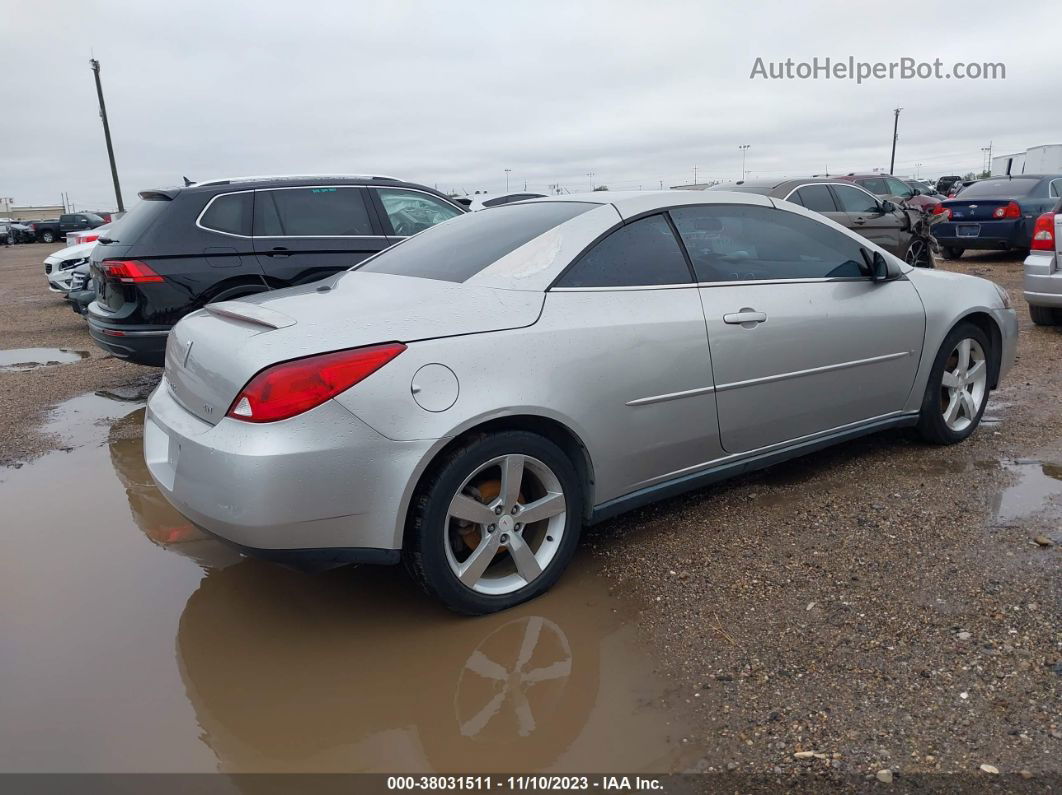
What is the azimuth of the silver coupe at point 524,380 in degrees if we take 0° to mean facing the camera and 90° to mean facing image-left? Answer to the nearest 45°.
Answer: approximately 225°

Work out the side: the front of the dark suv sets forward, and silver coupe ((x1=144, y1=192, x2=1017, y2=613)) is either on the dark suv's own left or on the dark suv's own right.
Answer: on the dark suv's own right

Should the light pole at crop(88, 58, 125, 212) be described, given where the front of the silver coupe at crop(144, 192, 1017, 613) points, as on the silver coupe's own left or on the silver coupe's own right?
on the silver coupe's own left

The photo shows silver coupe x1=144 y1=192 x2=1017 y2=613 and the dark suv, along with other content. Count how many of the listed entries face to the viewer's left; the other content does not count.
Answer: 0

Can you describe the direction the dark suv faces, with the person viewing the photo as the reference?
facing away from the viewer and to the right of the viewer

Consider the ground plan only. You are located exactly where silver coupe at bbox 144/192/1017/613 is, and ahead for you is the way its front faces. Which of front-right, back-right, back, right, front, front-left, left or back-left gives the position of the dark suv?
left
